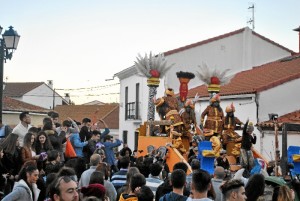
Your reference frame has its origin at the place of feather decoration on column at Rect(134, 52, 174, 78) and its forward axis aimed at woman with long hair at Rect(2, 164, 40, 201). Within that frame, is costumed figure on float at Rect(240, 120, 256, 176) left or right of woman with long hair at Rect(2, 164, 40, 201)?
left

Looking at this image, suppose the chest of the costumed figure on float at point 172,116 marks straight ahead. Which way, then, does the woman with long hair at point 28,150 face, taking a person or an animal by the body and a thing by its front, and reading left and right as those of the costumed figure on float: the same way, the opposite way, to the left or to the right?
to the left

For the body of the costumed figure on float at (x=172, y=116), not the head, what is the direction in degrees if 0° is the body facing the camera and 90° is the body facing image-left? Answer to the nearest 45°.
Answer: approximately 45°

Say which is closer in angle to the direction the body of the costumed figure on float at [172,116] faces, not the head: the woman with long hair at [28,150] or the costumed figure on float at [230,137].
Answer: the woman with long hair

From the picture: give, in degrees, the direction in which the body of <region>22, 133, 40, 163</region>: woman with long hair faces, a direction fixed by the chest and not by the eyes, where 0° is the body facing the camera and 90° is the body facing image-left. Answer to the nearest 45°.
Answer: approximately 315°

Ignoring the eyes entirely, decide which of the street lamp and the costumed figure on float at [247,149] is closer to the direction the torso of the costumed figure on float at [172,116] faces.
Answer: the street lamp

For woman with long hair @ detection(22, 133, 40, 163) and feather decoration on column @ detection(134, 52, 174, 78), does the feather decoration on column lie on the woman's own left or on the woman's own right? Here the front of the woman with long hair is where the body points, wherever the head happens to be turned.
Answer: on the woman's own left
